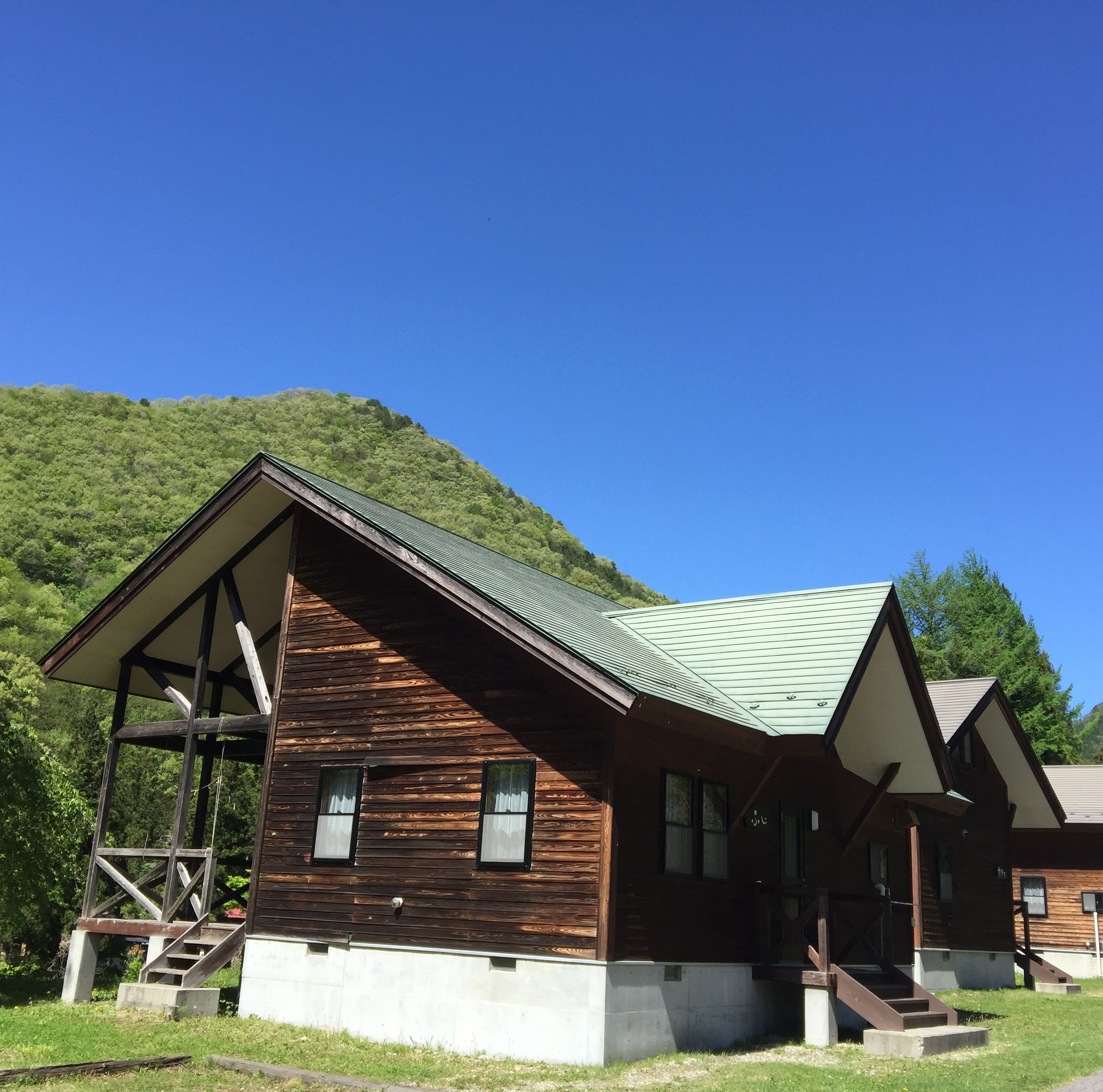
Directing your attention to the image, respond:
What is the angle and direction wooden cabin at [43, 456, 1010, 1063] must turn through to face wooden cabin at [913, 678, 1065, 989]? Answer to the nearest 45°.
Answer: approximately 90° to its left

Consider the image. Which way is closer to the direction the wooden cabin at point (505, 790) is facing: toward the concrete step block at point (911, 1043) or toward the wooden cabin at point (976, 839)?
the concrete step block

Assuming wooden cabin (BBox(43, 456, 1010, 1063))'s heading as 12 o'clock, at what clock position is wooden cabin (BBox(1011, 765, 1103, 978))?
wooden cabin (BBox(1011, 765, 1103, 978)) is roughly at 9 o'clock from wooden cabin (BBox(43, 456, 1010, 1063)).

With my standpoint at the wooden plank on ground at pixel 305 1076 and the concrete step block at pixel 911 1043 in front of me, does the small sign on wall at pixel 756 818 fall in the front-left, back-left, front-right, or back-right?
front-left

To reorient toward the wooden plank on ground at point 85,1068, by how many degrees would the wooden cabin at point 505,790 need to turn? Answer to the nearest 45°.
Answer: approximately 90° to its right

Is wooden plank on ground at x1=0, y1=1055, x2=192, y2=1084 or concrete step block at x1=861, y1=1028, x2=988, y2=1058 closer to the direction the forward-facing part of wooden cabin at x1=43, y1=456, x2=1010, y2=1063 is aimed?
the concrete step block

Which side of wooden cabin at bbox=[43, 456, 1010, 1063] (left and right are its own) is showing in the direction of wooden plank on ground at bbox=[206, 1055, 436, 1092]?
right

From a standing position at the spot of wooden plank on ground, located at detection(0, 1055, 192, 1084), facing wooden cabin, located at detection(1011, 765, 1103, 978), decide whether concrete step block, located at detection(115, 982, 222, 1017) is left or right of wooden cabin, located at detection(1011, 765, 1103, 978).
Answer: left
